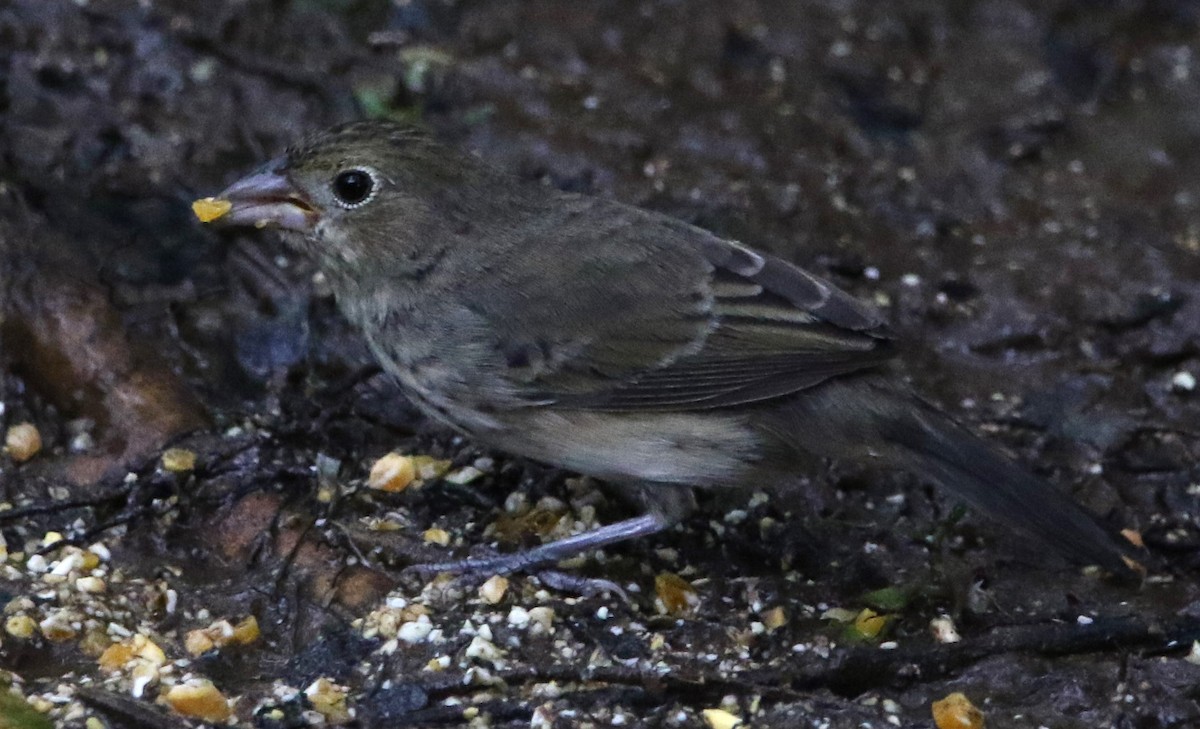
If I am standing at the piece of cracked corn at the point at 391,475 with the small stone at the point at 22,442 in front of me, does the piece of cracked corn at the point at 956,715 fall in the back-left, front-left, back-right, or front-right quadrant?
back-left

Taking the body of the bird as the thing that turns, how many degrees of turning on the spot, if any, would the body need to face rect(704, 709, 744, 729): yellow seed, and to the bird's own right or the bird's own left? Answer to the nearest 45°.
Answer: approximately 90° to the bird's own left

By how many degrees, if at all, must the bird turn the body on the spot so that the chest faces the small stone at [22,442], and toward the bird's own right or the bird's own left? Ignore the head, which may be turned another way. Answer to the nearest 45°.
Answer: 0° — it already faces it

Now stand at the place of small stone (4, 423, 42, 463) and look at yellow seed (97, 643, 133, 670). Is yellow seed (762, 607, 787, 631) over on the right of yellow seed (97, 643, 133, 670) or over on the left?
left

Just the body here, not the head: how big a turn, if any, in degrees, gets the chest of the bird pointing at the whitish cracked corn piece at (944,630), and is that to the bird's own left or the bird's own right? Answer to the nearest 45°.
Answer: approximately 135° to the bird's own left

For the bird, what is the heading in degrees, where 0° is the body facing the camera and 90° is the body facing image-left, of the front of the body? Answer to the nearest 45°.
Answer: approximately 90°
